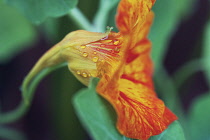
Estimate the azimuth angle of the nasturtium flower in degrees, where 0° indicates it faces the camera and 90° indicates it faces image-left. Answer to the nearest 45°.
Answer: approximately 270°

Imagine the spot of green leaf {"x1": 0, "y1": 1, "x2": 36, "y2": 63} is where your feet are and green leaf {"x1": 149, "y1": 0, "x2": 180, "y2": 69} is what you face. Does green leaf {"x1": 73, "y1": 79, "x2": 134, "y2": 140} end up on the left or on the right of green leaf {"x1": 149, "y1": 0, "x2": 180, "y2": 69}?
right
